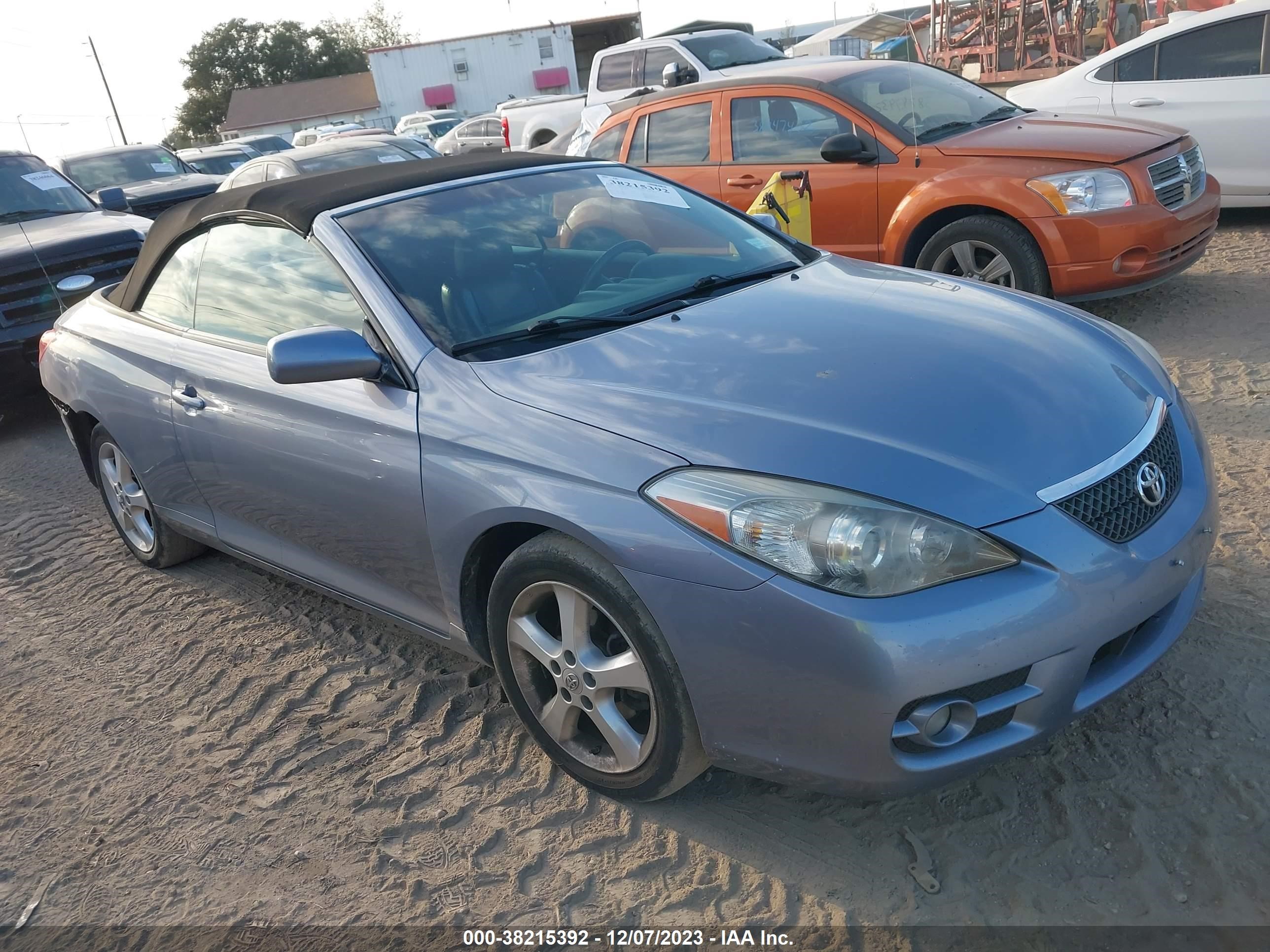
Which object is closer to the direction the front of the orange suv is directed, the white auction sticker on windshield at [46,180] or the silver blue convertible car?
the silver blue convertible car

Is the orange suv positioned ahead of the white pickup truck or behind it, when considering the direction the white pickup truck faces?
ahead

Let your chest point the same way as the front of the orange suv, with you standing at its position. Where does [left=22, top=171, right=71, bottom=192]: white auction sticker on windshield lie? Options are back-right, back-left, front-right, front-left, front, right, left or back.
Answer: back-right

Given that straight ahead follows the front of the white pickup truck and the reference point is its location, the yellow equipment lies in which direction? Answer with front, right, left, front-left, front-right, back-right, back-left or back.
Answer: front-right

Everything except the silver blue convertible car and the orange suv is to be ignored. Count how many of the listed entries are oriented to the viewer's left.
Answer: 0

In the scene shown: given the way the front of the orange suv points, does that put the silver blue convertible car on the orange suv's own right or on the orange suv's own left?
on the orange suv's own right

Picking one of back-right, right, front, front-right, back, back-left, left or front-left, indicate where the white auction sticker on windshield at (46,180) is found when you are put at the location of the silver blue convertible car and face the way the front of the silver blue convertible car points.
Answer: back

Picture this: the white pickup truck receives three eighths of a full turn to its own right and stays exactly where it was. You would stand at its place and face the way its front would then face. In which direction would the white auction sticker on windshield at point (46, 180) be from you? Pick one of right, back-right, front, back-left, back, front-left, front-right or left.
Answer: front-left

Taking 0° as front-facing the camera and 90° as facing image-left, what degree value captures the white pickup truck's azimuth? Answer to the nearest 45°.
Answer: approximately 315°

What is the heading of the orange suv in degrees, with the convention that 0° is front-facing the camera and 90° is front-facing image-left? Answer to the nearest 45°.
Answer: approximately 315°
